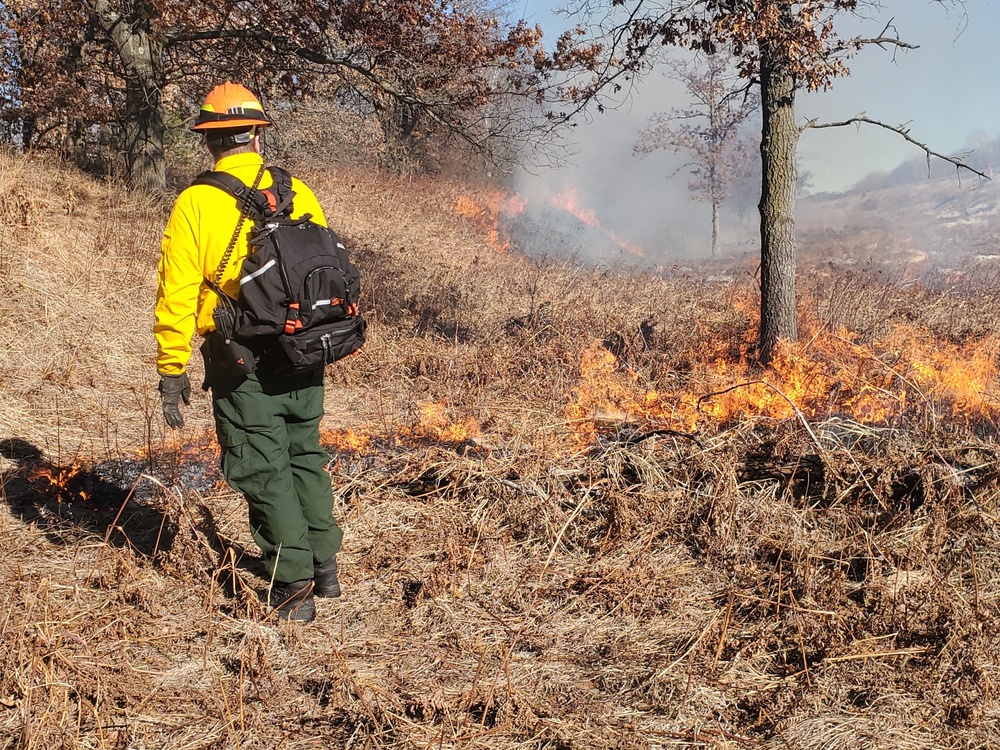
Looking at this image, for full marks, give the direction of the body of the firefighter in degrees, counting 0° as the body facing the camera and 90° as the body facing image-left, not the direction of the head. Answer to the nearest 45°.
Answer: approximately 135°

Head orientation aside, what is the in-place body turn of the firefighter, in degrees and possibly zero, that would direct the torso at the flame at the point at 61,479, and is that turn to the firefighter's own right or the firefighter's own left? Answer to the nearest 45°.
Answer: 0° — they already face it

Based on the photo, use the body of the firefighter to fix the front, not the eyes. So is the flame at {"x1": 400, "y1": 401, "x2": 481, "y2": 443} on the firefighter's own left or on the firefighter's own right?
on the firefighter's own right
